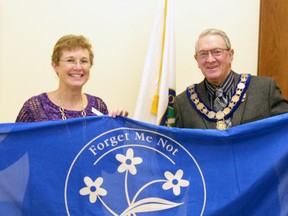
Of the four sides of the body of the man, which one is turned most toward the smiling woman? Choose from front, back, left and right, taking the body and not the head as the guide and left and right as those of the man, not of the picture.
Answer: right

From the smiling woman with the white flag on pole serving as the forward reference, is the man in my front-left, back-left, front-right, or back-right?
front-right

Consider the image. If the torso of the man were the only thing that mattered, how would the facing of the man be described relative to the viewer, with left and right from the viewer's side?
facing the viewer

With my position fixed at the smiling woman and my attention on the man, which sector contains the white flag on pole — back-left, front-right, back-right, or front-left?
front-left
